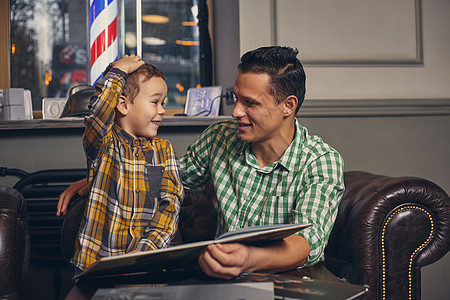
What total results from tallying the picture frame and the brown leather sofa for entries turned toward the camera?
2

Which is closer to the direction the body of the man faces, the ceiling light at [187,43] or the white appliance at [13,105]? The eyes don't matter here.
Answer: the white appliance

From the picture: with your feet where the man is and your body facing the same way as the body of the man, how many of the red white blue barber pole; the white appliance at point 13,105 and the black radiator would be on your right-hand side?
3

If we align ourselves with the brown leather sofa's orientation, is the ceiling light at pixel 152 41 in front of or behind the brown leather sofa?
behind

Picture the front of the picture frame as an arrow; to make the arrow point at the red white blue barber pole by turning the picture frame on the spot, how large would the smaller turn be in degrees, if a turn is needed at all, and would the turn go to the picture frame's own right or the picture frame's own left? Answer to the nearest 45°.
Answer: approximately 90° to the picture frame's own right

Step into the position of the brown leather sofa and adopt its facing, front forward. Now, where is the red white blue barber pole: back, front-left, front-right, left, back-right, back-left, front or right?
back-right

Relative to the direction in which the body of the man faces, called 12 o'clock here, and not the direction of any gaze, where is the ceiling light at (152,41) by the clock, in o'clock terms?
The ceiling light is roughly at 4 o'clock from the man.

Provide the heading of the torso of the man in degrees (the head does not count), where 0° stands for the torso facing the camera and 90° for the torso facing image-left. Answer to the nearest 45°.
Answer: approximately 45°

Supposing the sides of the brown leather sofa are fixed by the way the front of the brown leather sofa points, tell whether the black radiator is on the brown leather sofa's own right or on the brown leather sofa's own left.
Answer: on the brown leather sofa's own right

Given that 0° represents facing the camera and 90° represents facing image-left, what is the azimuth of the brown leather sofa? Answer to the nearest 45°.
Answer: approximately 0°

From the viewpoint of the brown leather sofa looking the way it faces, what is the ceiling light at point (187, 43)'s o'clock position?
The ceiling light is roughly at 5 o'clock from the brown leather sofa.

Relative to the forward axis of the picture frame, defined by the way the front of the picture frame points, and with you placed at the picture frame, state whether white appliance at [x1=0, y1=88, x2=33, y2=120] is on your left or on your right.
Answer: on your right

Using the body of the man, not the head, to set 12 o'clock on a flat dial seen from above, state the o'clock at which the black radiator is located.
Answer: The black radiator is roughly at 3 o'clock from the man.

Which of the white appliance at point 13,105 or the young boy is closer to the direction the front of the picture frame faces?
the young boy
